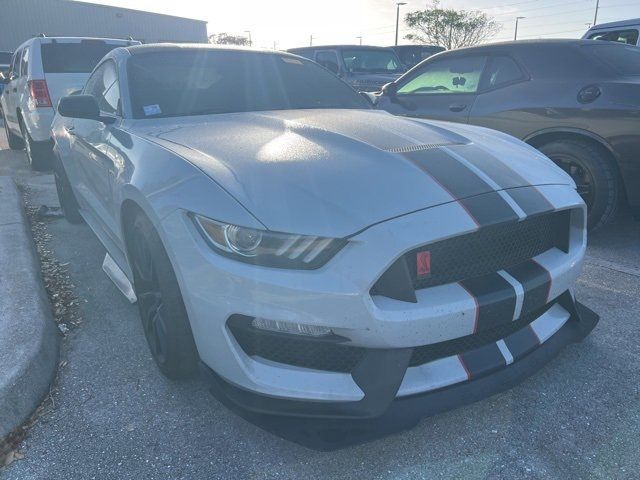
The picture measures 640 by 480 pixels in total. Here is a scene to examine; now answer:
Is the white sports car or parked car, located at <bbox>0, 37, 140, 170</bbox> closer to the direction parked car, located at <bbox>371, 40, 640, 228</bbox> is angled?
the parked car

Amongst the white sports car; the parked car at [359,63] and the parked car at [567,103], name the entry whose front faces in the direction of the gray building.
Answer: the parked car at [567,103]

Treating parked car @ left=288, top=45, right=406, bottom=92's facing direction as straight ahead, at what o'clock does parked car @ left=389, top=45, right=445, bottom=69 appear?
parked car @ left=389, top=45, right=445, bottom=69 is roughly at 8 o'clock from parked car @ left=288, top=45, right=406, bottom=92.

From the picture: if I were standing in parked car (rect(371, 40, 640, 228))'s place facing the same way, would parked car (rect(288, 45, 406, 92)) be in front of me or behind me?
in front

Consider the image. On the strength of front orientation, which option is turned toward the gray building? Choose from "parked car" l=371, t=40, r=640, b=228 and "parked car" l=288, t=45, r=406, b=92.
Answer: "parked car" l=371, t=40, r=640, b=228

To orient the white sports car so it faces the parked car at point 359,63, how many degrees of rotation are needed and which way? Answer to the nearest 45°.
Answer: approximately 135° to its left

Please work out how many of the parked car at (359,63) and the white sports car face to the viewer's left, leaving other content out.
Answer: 0

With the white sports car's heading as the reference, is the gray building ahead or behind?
behind

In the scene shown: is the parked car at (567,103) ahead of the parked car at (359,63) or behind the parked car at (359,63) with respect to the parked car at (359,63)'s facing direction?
ahead

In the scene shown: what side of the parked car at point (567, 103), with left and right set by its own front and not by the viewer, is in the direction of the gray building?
front

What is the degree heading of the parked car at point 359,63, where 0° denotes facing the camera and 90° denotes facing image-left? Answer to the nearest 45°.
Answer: approximately 315°

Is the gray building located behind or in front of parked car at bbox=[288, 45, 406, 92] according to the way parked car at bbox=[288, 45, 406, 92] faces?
behind

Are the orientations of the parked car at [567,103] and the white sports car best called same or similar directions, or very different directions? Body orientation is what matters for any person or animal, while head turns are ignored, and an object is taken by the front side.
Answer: very different directions

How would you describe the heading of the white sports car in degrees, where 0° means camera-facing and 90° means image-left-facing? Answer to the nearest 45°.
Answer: approximately 315°
